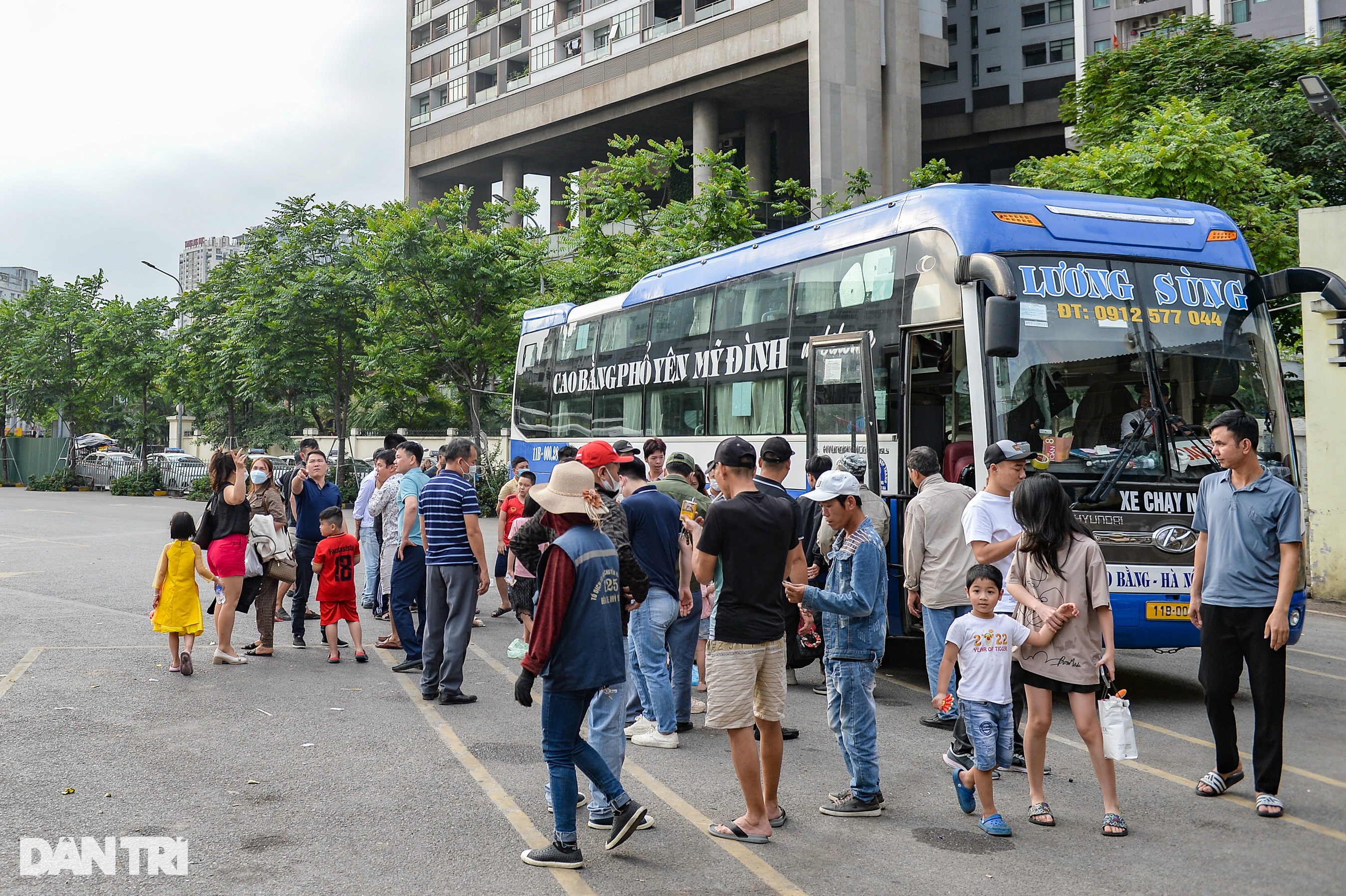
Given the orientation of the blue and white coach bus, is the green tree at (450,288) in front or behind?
behind

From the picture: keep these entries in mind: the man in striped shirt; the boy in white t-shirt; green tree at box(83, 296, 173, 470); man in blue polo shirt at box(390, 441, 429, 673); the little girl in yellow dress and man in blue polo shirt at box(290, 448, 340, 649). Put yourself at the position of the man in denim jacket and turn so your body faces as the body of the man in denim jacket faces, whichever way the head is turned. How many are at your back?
1

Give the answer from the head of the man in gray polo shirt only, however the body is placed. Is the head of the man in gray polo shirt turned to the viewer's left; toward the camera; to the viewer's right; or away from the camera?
to the viewer's left

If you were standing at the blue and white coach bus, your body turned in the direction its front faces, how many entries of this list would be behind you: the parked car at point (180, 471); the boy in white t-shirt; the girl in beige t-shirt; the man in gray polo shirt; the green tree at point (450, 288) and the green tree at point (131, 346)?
3

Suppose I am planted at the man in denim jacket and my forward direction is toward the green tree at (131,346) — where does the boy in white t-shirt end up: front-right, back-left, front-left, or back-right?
back-right

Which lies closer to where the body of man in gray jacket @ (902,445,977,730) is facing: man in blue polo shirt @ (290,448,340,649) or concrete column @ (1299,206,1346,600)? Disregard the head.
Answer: the man in blue polo shirt

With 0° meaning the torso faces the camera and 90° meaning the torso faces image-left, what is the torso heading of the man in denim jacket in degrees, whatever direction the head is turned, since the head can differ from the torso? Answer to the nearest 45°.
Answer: approximately 90°

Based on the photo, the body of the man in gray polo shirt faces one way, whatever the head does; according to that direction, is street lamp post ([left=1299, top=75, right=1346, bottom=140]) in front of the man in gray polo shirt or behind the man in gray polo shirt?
behind

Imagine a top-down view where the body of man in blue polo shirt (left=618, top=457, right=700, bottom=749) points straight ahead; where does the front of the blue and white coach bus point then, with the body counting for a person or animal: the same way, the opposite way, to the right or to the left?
the opposite way
